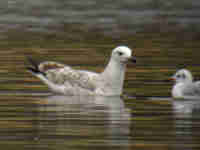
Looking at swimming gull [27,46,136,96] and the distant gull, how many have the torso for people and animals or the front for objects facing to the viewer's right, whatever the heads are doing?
1

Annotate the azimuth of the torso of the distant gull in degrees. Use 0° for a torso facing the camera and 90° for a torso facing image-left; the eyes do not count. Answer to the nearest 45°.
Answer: approximately 90°

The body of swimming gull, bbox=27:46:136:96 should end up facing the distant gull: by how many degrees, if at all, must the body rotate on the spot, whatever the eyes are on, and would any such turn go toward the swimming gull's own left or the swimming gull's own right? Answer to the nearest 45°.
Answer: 0° — it already faces it

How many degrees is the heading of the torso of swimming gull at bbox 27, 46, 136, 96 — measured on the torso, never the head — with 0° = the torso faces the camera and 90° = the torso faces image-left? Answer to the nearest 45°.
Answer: approximately 270°

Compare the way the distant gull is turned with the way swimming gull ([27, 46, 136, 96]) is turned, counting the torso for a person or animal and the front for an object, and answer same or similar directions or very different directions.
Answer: very different directions

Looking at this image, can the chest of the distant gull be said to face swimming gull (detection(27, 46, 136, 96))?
yes
